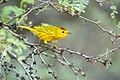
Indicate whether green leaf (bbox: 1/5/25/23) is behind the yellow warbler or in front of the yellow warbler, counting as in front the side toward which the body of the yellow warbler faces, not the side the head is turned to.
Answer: behind

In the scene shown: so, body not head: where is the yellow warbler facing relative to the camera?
to the viewer's right
